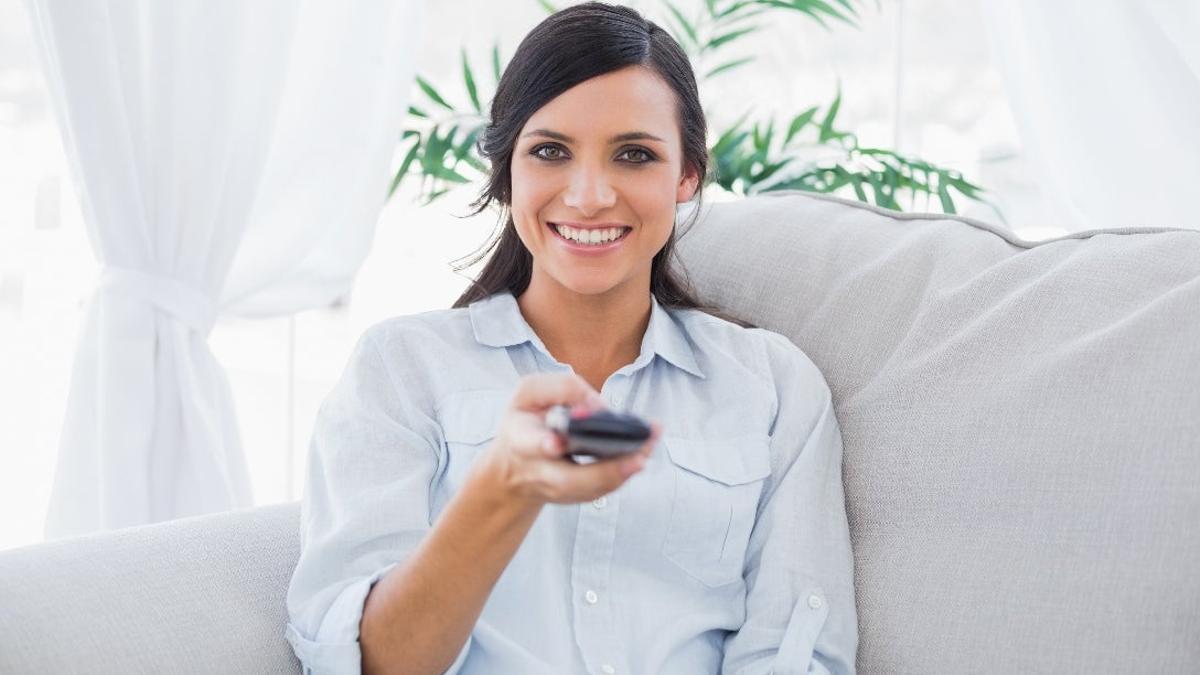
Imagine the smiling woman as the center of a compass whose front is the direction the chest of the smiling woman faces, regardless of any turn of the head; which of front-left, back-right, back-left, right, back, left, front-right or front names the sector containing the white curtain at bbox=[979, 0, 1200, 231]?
back-left

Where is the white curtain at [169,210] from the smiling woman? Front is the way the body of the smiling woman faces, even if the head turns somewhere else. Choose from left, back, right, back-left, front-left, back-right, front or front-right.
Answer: back-right

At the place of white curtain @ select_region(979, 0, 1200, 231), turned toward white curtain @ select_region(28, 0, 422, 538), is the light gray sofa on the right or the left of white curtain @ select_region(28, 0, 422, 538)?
left

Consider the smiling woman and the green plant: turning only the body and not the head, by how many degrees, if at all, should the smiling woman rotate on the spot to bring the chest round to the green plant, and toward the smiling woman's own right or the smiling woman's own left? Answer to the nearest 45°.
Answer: approximately 180°

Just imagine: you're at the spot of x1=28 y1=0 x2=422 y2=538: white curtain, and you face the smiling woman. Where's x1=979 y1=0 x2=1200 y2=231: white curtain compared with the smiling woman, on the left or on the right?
left
